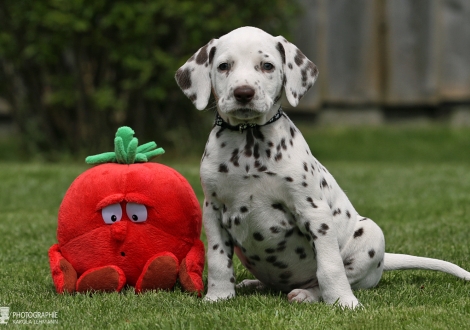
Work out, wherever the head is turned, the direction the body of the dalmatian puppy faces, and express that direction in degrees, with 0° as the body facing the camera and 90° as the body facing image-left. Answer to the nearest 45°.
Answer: approximately 45°

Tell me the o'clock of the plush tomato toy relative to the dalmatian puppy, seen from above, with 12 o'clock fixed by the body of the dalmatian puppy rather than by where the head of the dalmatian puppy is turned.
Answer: The plush tomato toy is roughly at 2 o'clock from the dalmatian puppy.
